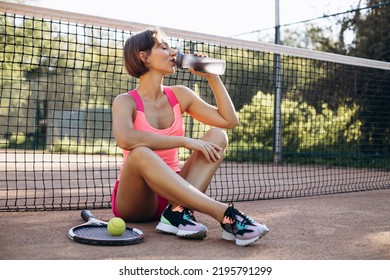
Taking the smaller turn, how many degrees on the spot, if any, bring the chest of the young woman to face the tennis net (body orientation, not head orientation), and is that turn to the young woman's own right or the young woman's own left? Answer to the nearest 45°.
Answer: approximately 135° to the young woman's own left

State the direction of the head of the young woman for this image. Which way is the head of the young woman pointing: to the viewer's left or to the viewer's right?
to the viewer's right

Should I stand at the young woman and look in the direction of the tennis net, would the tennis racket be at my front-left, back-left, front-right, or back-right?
back-left

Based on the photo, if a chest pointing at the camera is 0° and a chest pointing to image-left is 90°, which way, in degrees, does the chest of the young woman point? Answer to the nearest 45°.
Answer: approximately 315°
